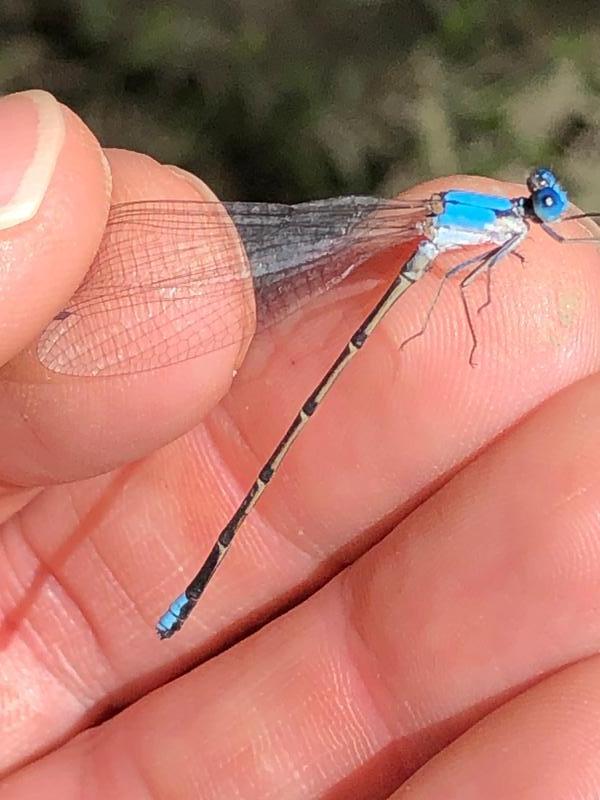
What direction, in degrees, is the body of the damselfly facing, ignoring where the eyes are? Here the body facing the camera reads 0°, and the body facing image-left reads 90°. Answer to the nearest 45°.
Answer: approximately 270°
